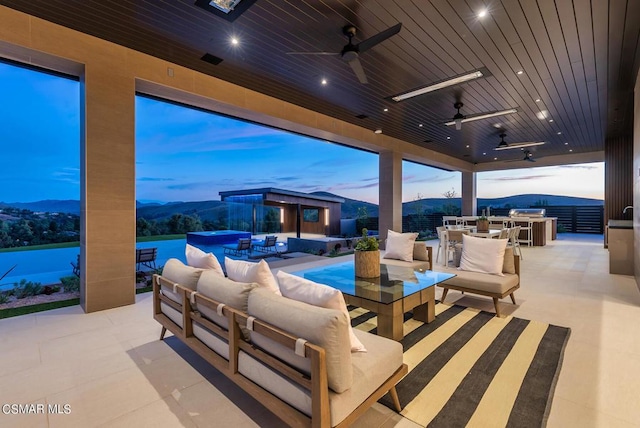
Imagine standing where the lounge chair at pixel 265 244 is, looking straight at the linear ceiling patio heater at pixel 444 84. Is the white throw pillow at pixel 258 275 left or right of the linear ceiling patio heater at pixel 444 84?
right

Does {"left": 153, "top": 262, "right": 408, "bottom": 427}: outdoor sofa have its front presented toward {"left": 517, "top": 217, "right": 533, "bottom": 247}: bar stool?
yes

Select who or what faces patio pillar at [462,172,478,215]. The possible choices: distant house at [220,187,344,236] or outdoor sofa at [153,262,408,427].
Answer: the outdoor sofa

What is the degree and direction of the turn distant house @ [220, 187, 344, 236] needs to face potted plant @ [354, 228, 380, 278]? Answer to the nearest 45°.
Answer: approximately 45° to its left

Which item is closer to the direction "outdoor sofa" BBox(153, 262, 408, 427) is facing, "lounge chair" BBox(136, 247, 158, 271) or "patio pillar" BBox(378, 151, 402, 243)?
the patio pillar

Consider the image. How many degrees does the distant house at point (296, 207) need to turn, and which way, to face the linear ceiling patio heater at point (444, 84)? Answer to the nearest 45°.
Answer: approximately 45° to its left

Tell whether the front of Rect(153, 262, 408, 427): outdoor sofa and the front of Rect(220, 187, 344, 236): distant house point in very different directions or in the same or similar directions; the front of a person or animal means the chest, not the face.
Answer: very different directions

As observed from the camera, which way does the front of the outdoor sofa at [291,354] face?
facing away from the viewer and to the right of the viewer

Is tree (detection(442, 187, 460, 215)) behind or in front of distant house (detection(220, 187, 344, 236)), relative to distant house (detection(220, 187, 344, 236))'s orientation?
behind

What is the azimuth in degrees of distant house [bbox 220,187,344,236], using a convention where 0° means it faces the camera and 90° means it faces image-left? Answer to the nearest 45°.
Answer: approximately 45°
